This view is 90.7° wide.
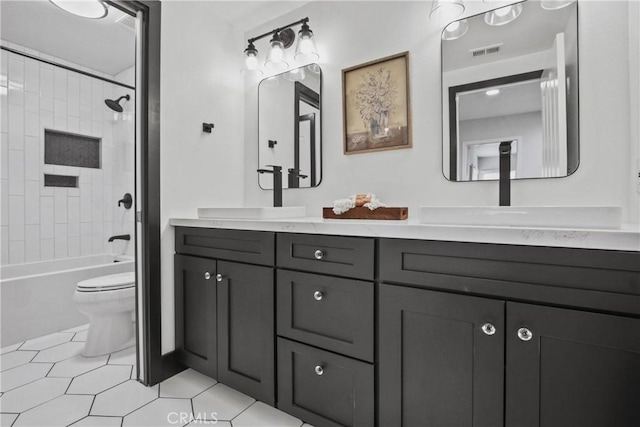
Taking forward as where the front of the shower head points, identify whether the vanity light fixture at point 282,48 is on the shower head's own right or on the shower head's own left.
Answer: on the shower head's own left

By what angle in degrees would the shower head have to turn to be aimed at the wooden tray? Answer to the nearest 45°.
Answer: approximately 45° to its left

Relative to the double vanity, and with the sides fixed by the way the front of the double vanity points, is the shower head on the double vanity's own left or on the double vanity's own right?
on the double vanity's own right

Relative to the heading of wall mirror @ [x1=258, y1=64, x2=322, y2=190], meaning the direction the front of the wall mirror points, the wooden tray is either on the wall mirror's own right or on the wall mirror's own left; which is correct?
on the wall mirror's own left

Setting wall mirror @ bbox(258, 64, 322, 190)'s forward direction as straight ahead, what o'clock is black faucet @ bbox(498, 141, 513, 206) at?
The black faucet is roughly at 9 o'clock from the wall mirror.

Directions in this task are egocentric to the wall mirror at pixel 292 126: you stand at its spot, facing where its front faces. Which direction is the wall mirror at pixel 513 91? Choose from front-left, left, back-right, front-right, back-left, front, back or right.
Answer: left

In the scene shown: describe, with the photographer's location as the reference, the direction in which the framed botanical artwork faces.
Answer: facing the viewer and to the left of the viewer

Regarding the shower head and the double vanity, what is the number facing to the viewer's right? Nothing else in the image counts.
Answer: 0
